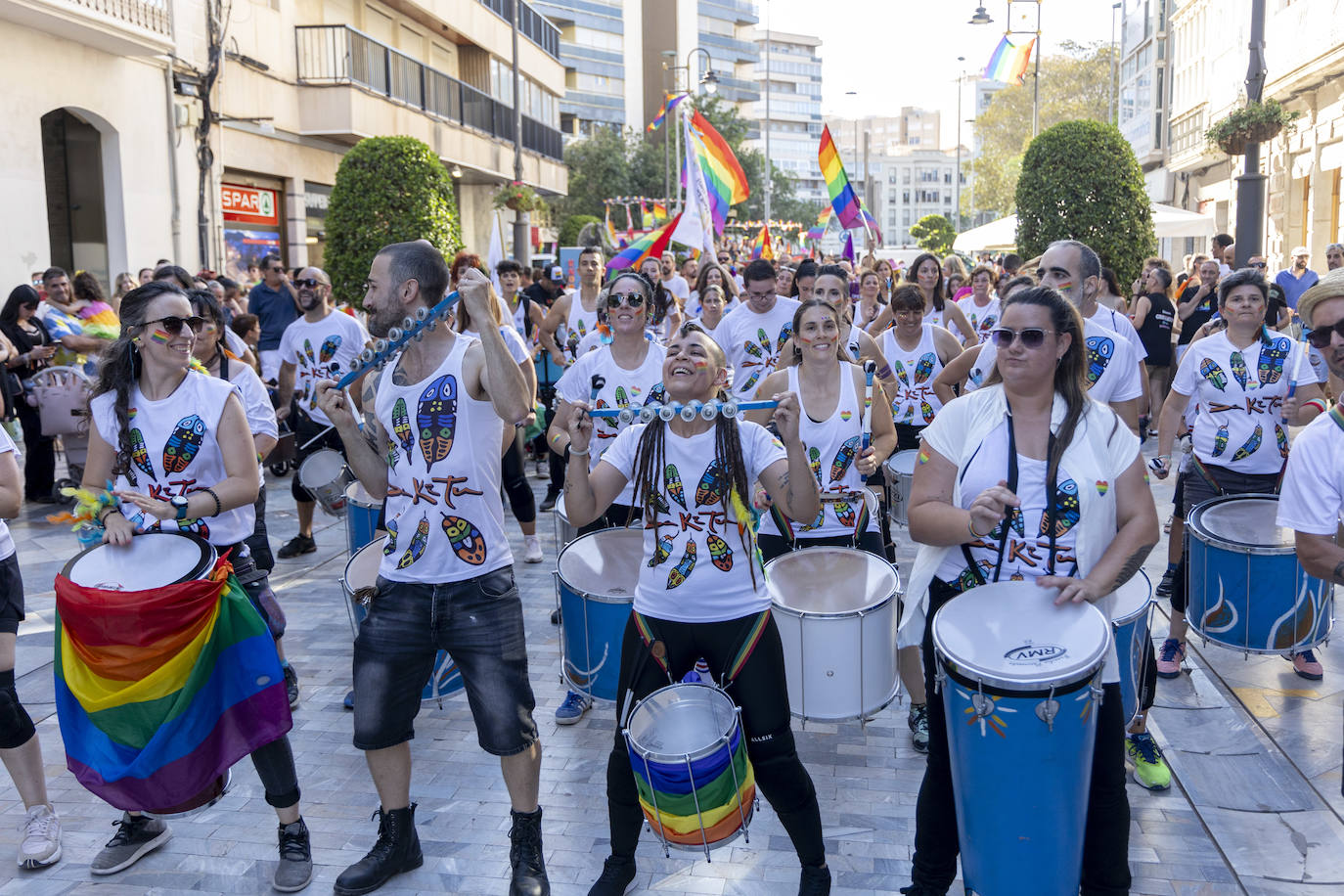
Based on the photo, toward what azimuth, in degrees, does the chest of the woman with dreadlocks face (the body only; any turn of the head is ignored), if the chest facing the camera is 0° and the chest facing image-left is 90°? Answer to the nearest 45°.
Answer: approximately 0°

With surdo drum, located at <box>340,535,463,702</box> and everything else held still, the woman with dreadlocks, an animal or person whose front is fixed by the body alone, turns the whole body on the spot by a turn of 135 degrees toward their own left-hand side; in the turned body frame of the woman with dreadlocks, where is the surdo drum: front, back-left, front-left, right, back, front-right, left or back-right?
left

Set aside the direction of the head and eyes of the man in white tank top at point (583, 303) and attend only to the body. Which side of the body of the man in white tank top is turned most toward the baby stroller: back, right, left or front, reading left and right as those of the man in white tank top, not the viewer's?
right

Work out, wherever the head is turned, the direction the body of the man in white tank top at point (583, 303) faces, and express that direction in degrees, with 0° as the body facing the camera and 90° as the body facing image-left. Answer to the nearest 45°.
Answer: approximately 0°

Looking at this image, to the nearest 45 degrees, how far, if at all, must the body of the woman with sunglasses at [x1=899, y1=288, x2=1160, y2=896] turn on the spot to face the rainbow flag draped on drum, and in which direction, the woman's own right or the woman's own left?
approximately 90° to the woman's own right

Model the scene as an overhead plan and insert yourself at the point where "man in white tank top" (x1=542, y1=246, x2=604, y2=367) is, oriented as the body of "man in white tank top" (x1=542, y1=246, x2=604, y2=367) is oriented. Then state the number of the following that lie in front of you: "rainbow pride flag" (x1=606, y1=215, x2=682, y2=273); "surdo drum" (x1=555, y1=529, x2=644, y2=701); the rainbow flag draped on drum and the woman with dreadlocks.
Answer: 3

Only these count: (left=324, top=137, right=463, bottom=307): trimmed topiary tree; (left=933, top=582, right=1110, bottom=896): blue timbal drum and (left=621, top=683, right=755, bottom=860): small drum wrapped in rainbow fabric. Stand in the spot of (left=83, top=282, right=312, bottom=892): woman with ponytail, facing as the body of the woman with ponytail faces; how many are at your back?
1

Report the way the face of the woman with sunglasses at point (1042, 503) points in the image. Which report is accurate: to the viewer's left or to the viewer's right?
to the viewer's left

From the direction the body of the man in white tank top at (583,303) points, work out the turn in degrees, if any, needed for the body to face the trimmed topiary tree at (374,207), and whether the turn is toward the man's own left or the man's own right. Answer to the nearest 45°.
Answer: approximately 135° to the man's own right

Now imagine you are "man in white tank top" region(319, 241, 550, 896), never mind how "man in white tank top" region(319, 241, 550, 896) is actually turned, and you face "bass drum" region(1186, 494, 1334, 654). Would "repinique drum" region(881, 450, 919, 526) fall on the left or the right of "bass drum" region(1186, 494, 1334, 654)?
left

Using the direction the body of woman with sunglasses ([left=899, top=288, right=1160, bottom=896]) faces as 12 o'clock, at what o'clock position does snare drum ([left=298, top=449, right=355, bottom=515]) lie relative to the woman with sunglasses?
The snare drum is roughly at 4 o'clock from the woman with sunglasses.

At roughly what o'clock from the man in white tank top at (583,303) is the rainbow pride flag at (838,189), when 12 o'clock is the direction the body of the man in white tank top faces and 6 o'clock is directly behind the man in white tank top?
The rainbow pride flag is roughly at 7 o'clock from the man in white tank top.
